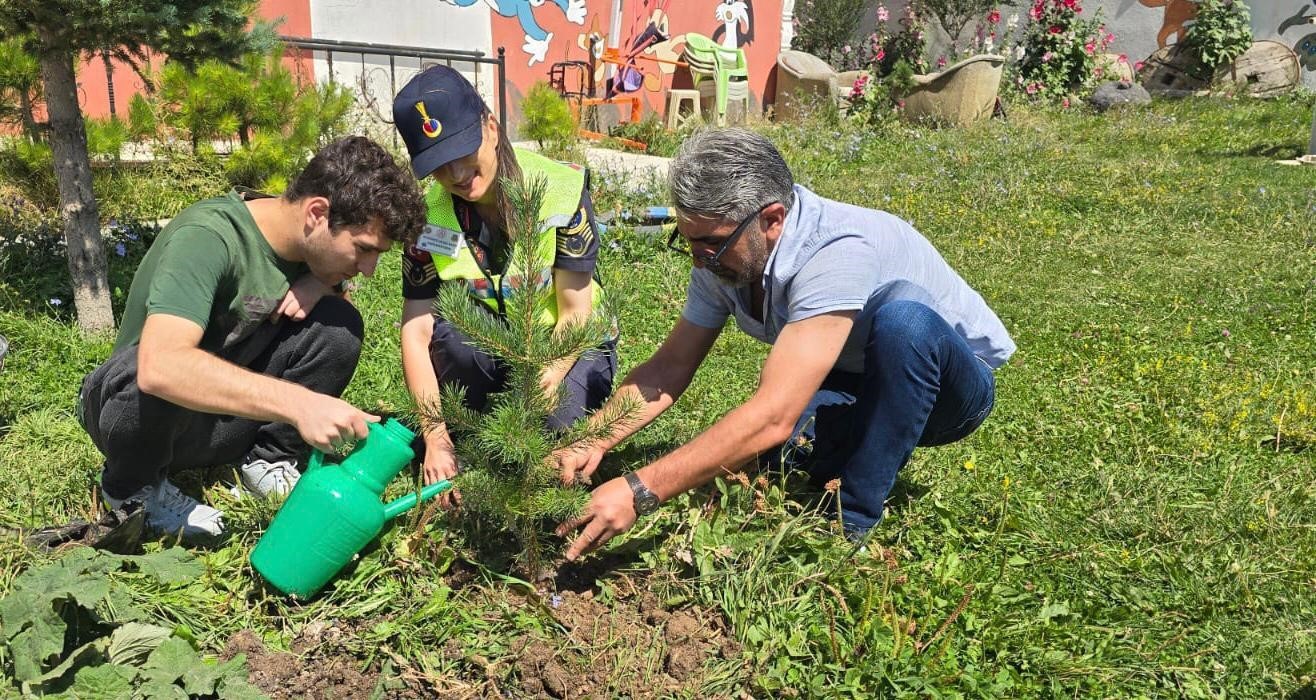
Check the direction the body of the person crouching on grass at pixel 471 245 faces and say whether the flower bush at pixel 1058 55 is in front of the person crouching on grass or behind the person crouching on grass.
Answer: behind

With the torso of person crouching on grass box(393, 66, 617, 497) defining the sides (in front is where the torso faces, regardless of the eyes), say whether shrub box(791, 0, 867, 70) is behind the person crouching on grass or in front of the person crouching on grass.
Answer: behind

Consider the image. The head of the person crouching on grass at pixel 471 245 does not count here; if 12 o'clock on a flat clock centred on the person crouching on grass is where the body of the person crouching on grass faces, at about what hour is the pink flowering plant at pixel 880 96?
The pink flowering plant is roughly at 7 o'clock from the person crouching on grass.

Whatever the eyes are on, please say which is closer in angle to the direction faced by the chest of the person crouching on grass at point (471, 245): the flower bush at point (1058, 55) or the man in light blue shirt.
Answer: the man in light blue shirt

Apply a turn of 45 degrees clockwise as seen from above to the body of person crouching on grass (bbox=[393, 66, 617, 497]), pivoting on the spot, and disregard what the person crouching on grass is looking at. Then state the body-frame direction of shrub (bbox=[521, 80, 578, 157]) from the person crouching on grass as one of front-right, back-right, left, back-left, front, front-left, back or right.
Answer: back-right

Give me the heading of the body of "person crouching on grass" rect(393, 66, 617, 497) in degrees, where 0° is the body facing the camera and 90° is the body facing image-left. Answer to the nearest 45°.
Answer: approximately 0°

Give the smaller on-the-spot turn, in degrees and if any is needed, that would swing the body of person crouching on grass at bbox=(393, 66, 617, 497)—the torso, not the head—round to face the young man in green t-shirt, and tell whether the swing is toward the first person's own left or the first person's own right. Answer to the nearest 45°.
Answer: approximately 45° to the first person's own right

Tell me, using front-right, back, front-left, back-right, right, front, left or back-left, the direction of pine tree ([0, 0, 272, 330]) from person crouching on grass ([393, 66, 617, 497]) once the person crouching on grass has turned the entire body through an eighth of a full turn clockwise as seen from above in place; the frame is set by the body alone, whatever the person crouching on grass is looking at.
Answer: right

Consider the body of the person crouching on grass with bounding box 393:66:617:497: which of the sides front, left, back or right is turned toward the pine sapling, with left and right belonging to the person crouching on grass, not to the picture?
front

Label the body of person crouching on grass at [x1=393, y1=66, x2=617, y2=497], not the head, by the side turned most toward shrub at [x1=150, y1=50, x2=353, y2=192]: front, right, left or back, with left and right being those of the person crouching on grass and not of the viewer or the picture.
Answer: back

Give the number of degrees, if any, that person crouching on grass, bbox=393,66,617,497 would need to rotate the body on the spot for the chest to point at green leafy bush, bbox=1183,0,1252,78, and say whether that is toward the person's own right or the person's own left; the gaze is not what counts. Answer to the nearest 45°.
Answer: approximately 135° to the person's own left

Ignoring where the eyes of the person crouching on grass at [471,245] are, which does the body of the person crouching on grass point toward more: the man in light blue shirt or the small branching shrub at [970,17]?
the man in light blue shirt

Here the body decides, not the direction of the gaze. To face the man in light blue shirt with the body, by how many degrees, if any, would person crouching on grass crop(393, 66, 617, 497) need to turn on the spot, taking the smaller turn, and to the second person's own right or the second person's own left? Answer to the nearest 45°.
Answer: approximately 45° to the second person's own left
